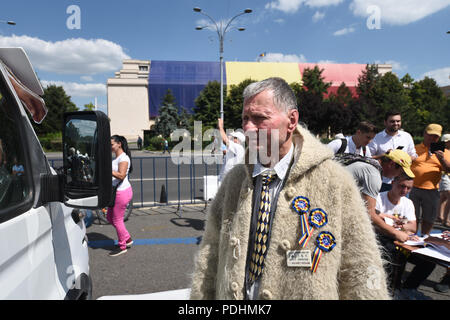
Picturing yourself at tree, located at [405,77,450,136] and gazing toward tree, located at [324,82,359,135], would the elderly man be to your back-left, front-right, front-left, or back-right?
front-left

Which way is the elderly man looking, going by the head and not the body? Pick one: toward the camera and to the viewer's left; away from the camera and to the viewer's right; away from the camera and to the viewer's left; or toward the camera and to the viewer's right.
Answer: toward the camera and to the viewer's left

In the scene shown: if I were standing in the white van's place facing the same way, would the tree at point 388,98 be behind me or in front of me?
in front

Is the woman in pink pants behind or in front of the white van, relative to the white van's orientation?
in front

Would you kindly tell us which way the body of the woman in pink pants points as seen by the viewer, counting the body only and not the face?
to the viewer's left

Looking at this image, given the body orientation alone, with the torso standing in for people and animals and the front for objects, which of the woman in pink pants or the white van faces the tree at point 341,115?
the white van

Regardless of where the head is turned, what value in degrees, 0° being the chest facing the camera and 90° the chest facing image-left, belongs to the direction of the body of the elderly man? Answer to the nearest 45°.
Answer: approximately 45°

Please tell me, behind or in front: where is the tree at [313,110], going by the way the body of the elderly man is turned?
behind

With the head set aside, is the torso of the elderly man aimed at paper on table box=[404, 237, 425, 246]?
no

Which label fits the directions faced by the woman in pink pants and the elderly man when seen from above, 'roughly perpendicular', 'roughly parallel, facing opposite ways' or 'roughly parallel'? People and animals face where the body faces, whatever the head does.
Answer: roughly parallel

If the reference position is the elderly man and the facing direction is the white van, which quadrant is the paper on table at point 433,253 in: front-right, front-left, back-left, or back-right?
back-right

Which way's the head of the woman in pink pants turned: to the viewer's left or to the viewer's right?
to the viewer's left

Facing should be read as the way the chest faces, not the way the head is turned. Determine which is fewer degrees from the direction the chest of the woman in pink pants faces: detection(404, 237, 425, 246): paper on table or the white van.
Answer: the white van

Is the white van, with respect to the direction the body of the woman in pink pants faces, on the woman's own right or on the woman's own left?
on the woman's own left

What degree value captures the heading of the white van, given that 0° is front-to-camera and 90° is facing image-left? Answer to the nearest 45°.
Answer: approximately 225°
